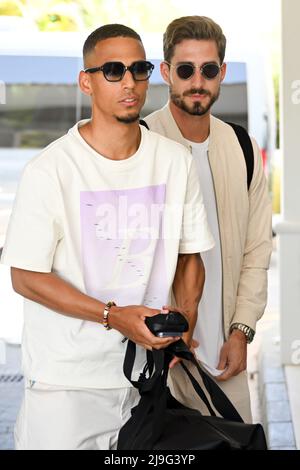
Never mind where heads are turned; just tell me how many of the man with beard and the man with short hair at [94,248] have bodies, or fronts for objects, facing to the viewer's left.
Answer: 0

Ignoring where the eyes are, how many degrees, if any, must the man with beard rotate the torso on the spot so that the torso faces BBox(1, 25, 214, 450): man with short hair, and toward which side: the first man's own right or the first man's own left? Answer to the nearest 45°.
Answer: approximately 45° to the first man's own right

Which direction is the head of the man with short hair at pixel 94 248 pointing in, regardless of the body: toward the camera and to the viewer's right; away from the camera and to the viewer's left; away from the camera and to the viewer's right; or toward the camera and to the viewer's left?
toward the camera and to the viewer's right

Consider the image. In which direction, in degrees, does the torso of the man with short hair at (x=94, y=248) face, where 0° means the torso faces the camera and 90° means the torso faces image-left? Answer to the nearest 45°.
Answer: approximately 315°
